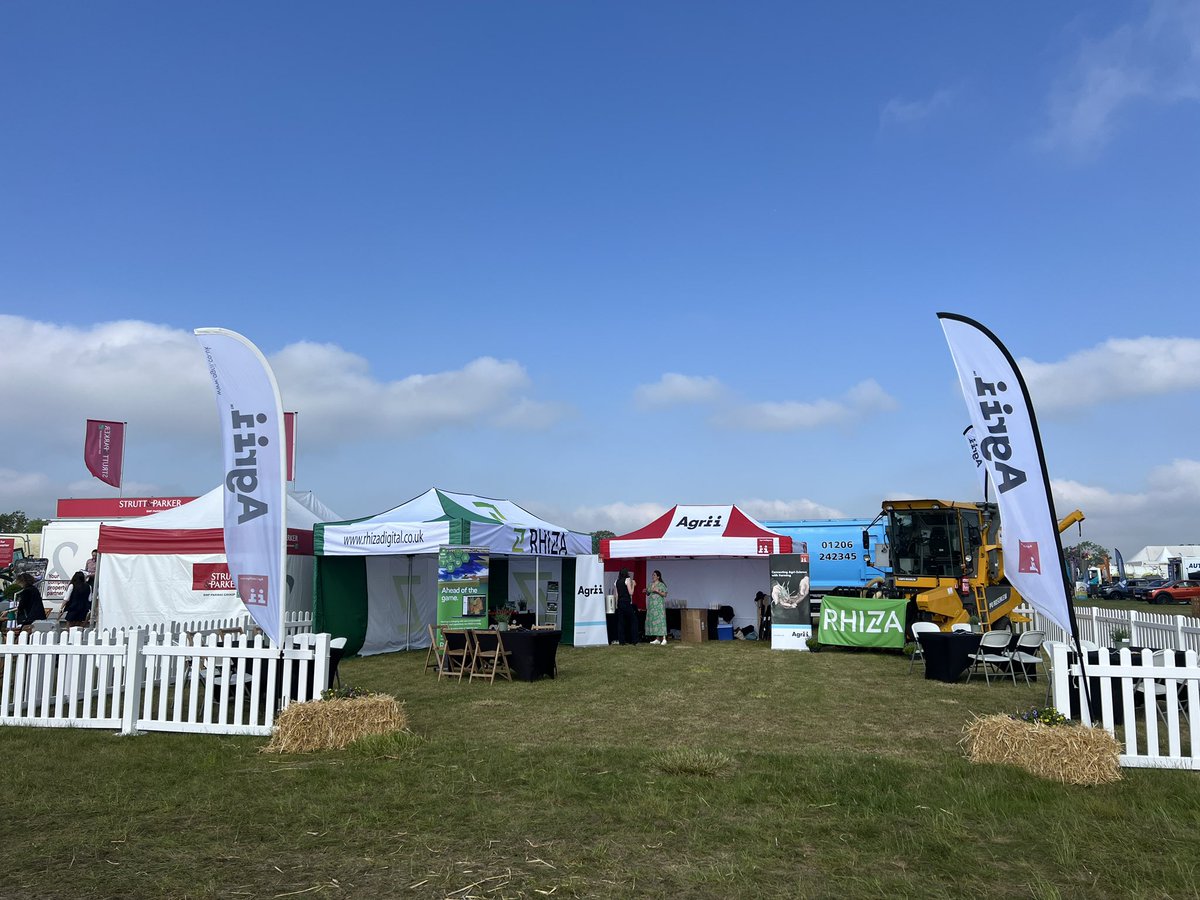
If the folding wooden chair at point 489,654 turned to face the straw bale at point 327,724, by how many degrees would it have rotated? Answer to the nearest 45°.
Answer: approximately 135° to its right

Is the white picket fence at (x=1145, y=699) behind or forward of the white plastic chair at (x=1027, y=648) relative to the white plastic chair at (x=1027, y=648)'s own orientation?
behind

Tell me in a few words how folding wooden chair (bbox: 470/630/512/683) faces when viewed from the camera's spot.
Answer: facing away from the viewer and to the right of the viewer

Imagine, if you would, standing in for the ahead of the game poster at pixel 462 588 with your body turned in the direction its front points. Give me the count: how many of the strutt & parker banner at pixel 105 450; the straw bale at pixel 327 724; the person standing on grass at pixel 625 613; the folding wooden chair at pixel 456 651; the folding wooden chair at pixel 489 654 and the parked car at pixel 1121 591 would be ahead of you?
3

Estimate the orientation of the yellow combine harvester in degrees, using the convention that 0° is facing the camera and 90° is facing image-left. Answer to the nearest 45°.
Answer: approximately 45°

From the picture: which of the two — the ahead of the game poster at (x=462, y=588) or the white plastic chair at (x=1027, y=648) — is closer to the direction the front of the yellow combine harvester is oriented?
the ahead of the game poster
